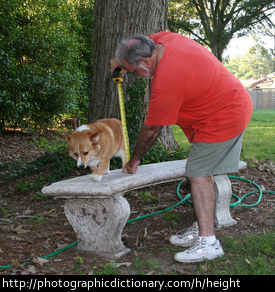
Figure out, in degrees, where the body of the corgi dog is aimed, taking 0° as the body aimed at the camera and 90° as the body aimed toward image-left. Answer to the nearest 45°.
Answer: approximately 45°

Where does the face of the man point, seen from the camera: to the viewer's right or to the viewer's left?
to the viewer's left

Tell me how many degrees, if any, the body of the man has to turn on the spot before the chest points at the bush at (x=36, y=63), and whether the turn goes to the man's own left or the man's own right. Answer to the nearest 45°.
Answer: approximately 45° to the man's own right

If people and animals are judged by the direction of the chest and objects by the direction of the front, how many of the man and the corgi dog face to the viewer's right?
0

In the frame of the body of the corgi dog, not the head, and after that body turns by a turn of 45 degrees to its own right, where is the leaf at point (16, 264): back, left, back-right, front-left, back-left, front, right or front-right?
front-left

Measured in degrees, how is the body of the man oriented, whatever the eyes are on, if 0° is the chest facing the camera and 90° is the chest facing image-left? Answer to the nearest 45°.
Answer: approximately 90°

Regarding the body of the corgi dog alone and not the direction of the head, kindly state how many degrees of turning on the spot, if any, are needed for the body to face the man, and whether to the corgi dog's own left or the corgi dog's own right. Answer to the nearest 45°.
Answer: approximately 90° to the corgi dog's own left

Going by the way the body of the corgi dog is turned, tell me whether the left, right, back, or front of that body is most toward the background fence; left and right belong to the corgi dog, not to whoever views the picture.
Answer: back
